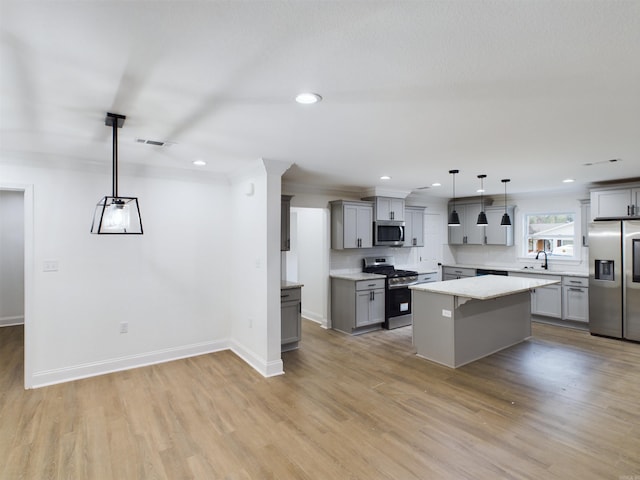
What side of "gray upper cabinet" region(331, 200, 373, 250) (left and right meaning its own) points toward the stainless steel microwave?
left

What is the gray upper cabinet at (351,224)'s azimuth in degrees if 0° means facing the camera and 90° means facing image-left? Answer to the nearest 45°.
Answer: approximately 315°

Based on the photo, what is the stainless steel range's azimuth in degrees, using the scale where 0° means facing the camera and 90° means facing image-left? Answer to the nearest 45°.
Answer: approximately 315°

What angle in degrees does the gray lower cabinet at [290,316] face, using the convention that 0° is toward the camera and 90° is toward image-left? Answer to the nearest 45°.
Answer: approximately 315°

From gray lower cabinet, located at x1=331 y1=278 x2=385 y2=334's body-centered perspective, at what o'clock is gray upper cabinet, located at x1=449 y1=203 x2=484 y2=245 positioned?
The gray upper cabinet is roughly at 9 o'clock from the gray lower cabinet.

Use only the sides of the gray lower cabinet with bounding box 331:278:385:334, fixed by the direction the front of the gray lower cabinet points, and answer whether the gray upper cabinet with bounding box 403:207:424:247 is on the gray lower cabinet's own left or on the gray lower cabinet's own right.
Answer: on the gray lower cabinet's own left

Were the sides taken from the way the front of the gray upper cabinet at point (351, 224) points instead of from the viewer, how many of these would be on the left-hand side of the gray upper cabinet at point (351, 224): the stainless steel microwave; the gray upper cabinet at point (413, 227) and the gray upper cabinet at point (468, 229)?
3

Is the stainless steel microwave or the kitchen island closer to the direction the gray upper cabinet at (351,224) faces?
the kitchen island

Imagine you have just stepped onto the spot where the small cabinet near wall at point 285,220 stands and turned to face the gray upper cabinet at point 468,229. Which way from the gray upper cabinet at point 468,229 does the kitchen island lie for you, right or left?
right

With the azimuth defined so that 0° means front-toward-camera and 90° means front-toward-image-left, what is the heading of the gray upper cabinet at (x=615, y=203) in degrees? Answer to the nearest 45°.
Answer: approximately 0°
